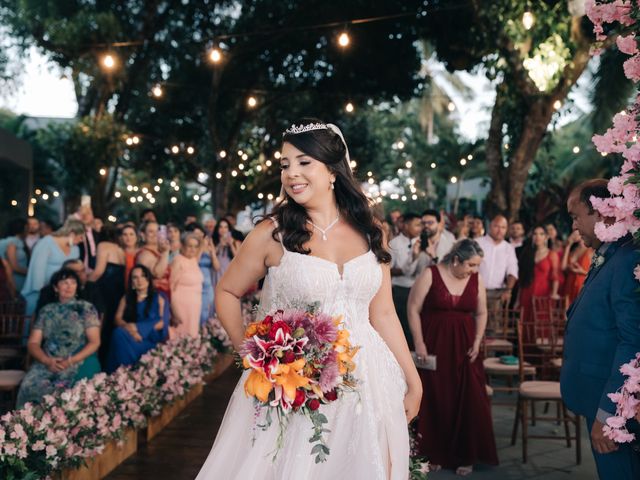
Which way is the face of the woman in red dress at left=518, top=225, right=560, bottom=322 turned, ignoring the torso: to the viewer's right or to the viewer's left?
to the viewer's left

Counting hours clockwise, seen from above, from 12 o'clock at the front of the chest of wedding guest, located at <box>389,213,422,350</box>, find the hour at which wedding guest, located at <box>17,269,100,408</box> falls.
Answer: wedding guest, located at <box>17,269,100,408</box> is roughly at 3 o'clock from wedding guest, located at <box>389,213,422,350</box>.

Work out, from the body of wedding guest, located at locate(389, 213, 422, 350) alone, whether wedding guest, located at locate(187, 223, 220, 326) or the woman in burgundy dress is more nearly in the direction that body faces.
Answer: the woman in burgundy dress

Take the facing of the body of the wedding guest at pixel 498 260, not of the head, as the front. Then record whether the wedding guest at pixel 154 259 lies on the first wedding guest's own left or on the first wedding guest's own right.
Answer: on the first wedding guest's own right

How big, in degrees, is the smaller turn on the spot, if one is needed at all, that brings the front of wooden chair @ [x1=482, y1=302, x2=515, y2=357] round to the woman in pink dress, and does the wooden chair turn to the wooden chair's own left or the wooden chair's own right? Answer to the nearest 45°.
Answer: approximately 90° to the wooden chair's own right

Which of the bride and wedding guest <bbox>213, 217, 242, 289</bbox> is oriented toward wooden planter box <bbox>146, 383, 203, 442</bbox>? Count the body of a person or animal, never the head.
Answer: the wedding guest

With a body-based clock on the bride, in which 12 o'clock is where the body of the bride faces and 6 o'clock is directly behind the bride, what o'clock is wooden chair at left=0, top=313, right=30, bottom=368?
The wooden chair is roughly at 5 o'clock from the bride.

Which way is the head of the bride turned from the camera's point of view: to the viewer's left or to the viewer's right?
to the viewer's left

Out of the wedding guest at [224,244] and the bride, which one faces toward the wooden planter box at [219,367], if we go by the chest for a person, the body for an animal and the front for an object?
the wedding guest

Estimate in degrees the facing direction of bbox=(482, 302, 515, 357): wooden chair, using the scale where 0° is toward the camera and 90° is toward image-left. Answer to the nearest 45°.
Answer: approximately 0°

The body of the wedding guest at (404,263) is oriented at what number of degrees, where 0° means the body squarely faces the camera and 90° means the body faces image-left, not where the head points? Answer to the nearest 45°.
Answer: approximately 315°
